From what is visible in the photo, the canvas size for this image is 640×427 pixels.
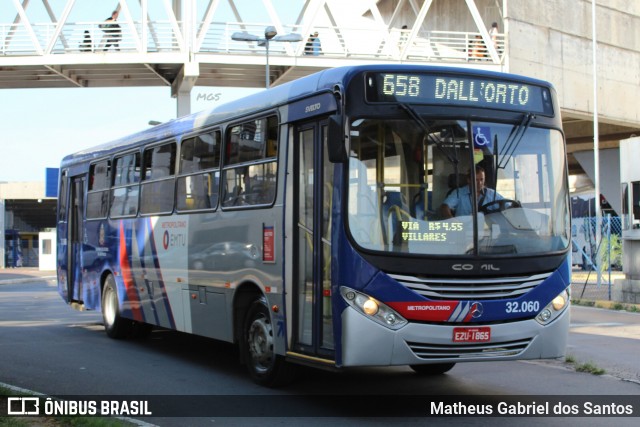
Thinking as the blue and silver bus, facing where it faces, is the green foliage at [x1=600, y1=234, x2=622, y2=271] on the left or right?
on its left

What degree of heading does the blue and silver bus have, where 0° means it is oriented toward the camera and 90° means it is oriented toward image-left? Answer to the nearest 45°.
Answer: approximately 315°

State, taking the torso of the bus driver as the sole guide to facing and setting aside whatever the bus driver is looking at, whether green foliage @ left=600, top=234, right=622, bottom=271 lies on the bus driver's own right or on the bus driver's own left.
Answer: on the bus driver's own left

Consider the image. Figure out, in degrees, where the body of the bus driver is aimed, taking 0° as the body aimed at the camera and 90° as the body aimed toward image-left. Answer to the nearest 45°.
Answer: approximately 315°

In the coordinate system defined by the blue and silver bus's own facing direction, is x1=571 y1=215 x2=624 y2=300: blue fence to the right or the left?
on its left
